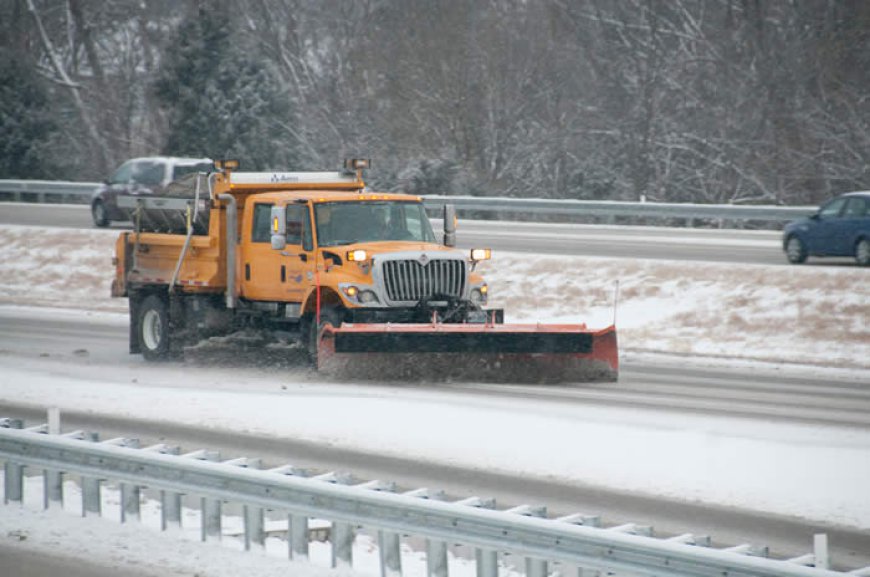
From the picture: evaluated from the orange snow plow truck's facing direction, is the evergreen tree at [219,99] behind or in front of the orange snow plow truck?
behind

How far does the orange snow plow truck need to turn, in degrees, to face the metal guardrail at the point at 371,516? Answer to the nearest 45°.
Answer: approximately 45° to its right

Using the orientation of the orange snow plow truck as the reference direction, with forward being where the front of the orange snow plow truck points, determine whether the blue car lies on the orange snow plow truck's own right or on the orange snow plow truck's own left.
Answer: on the orange snow plow truck's own left

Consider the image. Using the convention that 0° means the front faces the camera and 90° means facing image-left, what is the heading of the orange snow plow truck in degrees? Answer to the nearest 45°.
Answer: approximately 315°

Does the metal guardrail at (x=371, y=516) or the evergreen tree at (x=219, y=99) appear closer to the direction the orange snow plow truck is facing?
the metal guardrail

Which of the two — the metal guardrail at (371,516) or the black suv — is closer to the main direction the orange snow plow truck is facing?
the metal guardrail

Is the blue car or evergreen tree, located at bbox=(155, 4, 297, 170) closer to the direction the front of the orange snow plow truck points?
the blue car

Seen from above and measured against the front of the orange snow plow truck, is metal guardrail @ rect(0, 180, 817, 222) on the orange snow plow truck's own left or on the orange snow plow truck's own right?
on the orange snow plow truck's own left
